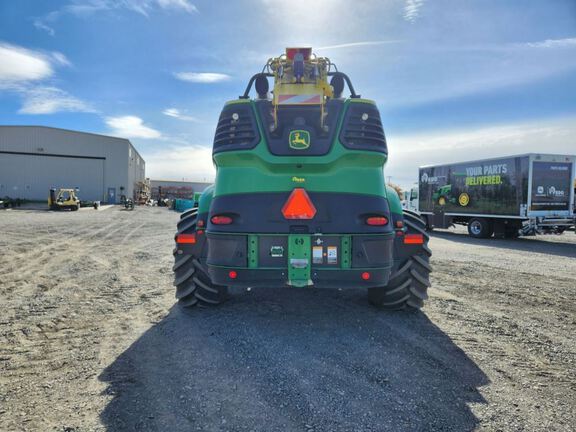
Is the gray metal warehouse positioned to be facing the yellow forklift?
yes

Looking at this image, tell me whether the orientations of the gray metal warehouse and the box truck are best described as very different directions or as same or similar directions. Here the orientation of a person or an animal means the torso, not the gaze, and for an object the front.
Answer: very different directions

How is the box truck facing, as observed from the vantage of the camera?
facing away from the viewer and to the left of the viewer

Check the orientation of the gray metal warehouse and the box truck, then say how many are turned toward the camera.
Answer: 1

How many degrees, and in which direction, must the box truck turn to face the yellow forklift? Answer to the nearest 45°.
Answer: approximately 45° to its left
